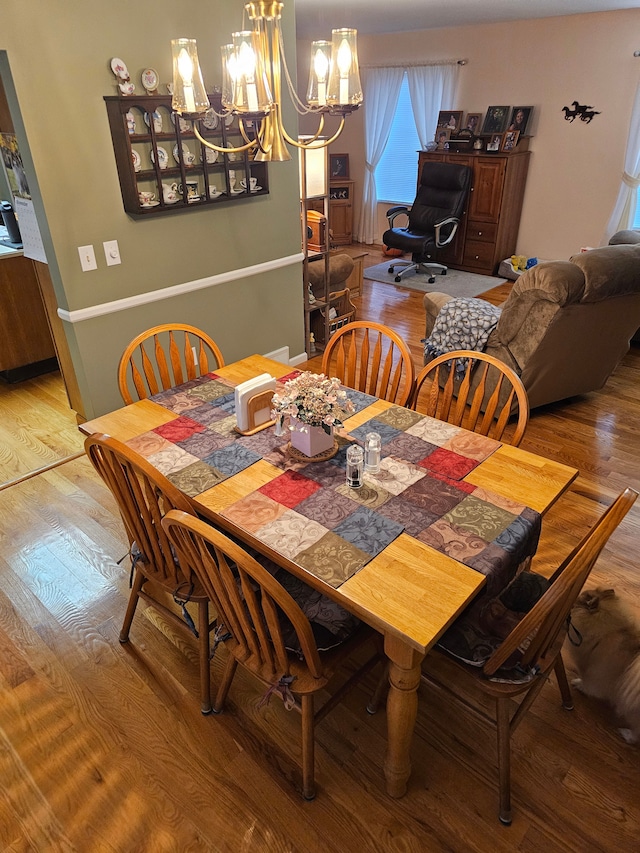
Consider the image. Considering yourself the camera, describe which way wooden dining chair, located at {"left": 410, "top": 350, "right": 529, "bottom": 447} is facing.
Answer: facing the viewer and to the left of the viewer

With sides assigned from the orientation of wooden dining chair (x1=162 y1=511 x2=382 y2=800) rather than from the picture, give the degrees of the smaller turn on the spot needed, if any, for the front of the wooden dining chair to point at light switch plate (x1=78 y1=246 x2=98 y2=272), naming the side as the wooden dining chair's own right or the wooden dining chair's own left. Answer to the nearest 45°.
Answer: approximately 45° to the wooden dining chair's own left

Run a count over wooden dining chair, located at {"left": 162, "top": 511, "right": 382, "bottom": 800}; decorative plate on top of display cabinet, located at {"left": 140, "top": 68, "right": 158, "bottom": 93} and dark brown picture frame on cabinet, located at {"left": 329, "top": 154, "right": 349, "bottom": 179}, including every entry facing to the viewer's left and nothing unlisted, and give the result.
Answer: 0

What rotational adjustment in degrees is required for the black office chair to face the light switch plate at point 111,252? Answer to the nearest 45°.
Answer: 0° — it already faces it

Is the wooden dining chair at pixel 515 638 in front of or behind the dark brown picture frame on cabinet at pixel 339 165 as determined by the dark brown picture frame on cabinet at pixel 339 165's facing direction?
in front

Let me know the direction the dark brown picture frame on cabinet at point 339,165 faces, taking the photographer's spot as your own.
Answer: facing the viewer

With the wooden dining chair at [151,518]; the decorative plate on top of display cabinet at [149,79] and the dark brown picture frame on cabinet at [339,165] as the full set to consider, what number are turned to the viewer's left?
0

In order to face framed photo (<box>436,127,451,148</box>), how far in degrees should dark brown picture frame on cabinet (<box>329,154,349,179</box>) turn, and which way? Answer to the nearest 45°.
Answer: approximately 45° to its left

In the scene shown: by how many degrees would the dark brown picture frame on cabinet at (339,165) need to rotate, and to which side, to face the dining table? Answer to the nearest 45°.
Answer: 0° — it already faces it

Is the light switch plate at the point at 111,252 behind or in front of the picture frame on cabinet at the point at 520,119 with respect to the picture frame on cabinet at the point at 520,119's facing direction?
in front

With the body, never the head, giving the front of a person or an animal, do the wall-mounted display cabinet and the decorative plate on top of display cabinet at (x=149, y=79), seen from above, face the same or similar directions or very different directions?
same or similar directions

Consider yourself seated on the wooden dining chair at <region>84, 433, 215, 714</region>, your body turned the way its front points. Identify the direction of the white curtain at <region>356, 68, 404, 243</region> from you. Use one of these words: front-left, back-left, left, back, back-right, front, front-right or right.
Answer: front

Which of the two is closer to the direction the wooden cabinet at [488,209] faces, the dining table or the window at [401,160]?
the dining table

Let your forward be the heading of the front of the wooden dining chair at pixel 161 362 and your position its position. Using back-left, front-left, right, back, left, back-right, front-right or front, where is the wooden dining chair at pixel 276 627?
front-right

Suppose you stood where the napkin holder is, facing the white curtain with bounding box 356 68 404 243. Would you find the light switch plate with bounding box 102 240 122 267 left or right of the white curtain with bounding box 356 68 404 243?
left

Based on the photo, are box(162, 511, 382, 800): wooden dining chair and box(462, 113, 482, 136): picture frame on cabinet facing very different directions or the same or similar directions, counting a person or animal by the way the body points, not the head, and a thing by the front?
very different directions

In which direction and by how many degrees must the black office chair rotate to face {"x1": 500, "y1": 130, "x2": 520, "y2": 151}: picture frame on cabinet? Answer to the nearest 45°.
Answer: approximately 135° to its left

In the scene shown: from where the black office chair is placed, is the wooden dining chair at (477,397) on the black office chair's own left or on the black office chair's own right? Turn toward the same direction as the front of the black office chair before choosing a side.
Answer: on the black office chair's own left
